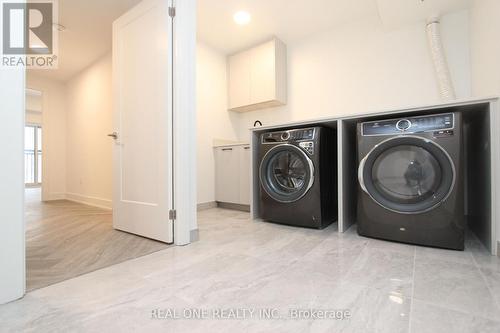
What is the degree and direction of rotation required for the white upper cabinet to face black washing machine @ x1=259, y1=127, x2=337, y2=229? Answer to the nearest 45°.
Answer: approximately 45° to its left

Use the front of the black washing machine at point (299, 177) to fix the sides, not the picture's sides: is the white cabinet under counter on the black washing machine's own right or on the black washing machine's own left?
on the black washing machine's own right

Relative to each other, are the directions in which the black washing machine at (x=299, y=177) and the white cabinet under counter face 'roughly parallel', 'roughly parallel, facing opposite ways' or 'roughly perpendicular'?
roughly parallel

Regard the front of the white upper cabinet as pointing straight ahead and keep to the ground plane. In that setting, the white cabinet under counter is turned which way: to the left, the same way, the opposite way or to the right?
the same way

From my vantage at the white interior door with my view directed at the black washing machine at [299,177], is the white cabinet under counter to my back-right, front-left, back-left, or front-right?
front-left

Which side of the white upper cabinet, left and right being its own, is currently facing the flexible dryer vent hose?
left

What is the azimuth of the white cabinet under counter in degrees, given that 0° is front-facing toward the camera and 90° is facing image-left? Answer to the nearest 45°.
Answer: approximately 45°

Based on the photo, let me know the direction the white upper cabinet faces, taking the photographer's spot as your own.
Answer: facing the viewer and to the left of the viewer

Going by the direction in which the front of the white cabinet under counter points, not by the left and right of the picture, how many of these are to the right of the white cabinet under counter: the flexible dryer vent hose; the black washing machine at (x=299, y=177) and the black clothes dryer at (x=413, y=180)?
0

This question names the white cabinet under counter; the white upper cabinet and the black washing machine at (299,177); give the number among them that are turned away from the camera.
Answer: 0

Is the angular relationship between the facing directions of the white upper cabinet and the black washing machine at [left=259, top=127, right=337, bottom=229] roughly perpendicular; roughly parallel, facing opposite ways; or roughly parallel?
roughly parallel
